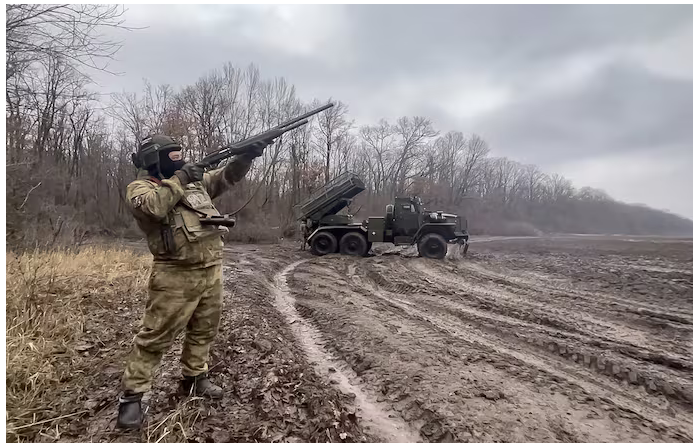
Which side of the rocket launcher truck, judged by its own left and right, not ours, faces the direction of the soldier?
right

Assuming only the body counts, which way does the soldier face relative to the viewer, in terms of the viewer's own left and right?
facing the viewer and to the right of the viewer

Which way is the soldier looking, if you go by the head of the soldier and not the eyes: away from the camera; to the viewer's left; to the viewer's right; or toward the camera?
to the viewer's right

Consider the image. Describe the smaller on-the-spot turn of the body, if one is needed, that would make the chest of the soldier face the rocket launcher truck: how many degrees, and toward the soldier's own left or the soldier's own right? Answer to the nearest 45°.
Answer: approximately 90° to the soldier's own left

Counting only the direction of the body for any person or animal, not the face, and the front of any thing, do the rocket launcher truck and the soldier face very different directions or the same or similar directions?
same or similar directions

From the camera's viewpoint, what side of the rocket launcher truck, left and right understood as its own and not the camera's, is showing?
right

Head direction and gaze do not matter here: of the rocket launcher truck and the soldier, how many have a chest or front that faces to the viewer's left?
0
